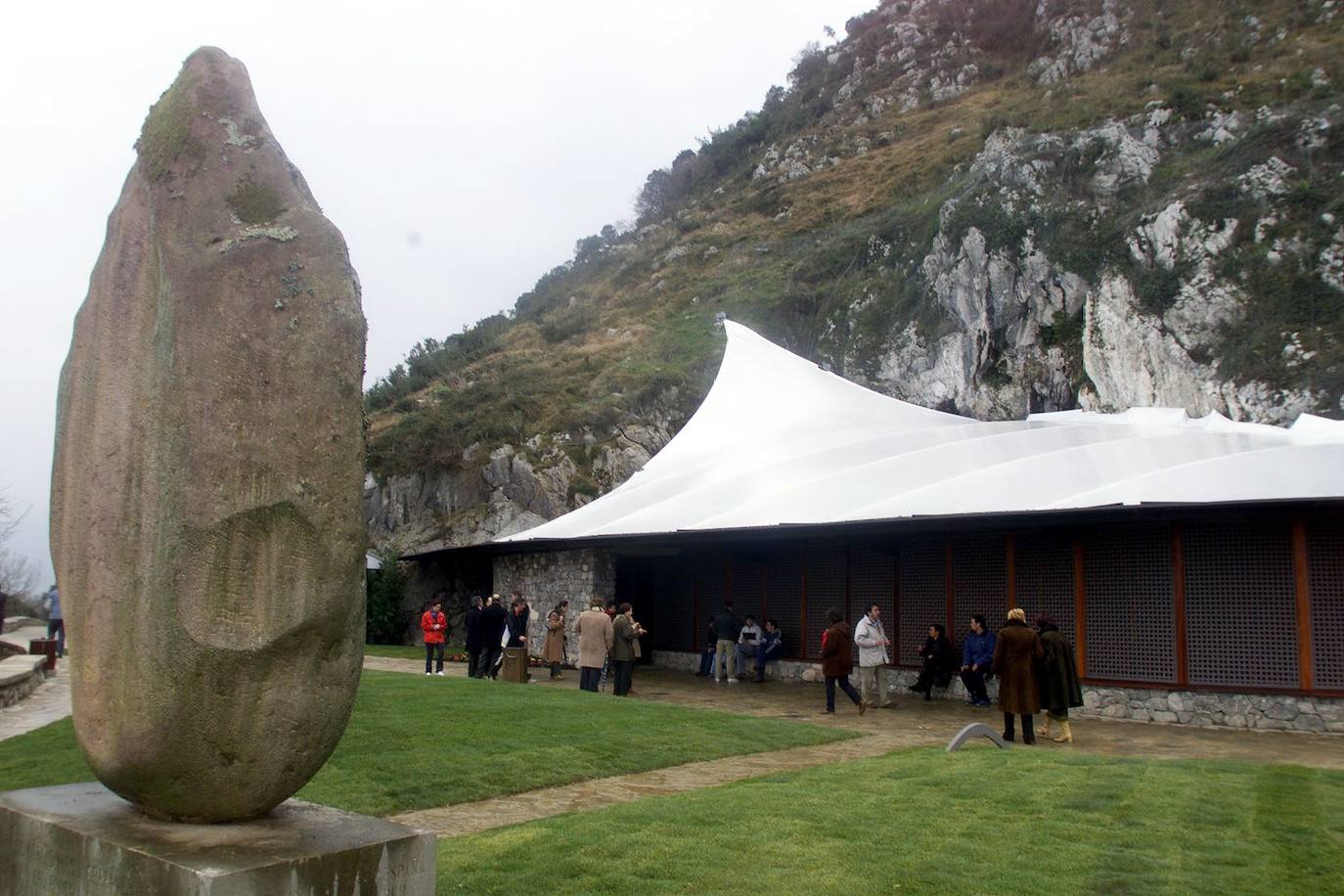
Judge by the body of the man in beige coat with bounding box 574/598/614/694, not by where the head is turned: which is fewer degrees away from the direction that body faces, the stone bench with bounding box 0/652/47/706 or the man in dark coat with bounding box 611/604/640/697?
the man in dark coat

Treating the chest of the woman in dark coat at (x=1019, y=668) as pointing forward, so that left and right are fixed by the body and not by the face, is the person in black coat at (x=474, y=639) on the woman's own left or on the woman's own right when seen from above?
on the woman's own left

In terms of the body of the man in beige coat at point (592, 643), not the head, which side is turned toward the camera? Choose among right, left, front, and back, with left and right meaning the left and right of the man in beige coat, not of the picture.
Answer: back

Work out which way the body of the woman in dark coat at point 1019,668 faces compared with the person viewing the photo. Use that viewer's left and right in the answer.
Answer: facing away from the viewer

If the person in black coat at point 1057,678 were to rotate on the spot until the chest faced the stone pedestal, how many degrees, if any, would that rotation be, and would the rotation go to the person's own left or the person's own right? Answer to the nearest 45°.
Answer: approximately 90° to the person's own left

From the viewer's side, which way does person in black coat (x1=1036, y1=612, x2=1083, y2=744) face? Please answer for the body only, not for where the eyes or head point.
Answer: to the viewer's left

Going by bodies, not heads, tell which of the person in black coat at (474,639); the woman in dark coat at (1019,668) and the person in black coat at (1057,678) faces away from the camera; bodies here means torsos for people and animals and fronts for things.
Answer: the woman in dark coat
